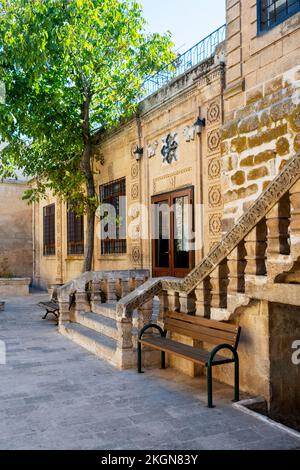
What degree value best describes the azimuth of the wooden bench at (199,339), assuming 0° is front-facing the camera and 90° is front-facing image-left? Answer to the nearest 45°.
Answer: approximately 45°

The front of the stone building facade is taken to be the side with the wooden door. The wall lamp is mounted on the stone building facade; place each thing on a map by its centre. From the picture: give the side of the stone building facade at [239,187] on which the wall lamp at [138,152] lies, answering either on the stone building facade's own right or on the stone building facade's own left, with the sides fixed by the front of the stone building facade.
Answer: on the stone building facade's own right

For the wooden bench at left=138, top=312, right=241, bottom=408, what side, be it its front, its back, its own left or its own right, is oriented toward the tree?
right

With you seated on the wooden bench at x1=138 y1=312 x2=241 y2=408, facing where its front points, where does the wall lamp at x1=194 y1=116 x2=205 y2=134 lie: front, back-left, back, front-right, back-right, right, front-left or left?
back-right

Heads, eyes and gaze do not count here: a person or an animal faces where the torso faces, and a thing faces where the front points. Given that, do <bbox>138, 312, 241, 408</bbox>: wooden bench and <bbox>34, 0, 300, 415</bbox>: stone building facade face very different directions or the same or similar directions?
same or similar directions

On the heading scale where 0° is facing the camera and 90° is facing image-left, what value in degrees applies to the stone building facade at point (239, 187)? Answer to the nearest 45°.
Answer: approximately 45°

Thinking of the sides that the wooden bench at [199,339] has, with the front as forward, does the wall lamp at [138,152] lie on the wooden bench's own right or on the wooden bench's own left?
on the wooden bench's own right
